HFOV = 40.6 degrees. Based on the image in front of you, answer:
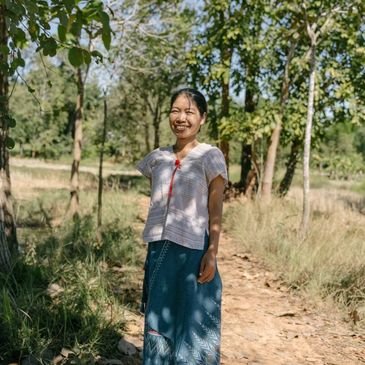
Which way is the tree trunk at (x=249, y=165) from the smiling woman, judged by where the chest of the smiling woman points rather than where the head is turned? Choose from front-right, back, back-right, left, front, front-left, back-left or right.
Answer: back-right

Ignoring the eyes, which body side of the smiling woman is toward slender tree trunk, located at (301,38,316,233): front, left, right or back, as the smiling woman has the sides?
back

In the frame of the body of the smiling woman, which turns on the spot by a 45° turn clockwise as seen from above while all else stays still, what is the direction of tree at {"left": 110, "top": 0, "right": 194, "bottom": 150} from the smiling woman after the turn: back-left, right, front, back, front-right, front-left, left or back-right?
right

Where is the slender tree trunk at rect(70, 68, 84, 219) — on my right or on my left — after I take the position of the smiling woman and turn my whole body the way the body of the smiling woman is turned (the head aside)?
on my right

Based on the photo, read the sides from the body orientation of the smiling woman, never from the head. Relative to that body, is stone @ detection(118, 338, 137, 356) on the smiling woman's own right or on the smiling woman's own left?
on the smiling woman's own right

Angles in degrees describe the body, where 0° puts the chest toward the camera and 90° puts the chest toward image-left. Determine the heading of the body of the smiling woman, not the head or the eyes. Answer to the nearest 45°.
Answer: approximately 45°

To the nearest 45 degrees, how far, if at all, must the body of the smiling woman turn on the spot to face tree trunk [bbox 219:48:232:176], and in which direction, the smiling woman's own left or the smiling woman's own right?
approximately 135° to the smiling woman's own right

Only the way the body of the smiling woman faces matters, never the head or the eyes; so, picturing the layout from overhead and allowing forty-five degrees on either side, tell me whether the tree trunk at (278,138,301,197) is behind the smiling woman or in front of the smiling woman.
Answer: behind
